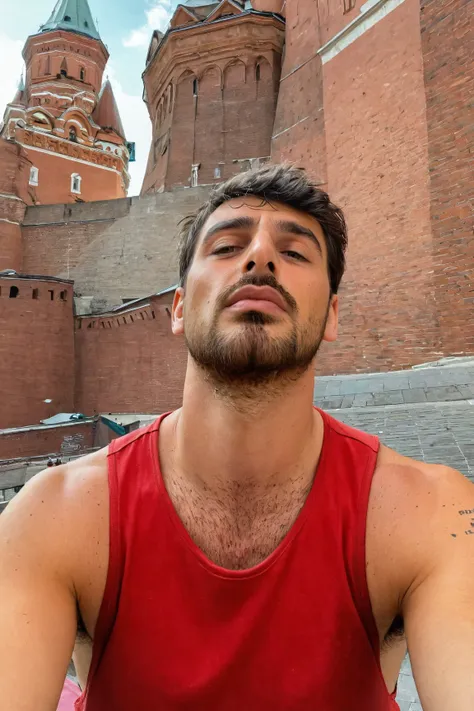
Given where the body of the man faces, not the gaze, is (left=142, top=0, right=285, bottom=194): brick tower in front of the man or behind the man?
behind

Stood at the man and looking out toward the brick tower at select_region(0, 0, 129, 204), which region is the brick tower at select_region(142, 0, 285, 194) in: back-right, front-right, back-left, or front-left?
front-right

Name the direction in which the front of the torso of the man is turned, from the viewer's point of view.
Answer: toward the camera

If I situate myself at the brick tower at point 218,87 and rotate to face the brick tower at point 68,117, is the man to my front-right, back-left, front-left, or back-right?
back-left

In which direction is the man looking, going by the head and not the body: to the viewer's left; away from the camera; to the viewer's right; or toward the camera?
toward the camera

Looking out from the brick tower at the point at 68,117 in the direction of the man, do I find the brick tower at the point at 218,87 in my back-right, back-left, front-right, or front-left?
front-left

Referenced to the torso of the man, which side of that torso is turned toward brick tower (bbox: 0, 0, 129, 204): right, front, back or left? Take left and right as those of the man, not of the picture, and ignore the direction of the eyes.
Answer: back

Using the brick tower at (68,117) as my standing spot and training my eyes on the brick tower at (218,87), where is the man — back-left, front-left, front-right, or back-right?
front-right
